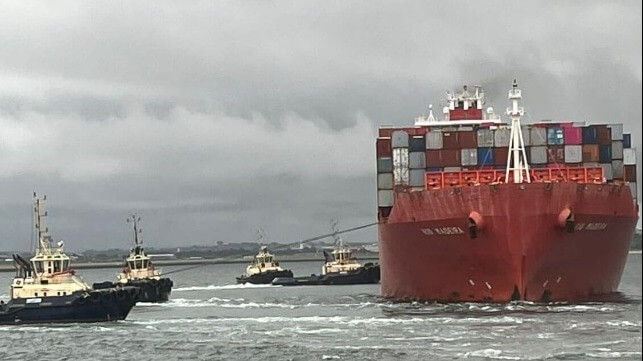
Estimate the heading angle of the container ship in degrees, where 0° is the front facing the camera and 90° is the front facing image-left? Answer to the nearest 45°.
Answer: approximately 0°

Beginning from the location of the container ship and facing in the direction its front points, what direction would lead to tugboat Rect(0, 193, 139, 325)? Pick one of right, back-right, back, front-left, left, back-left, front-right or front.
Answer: right
